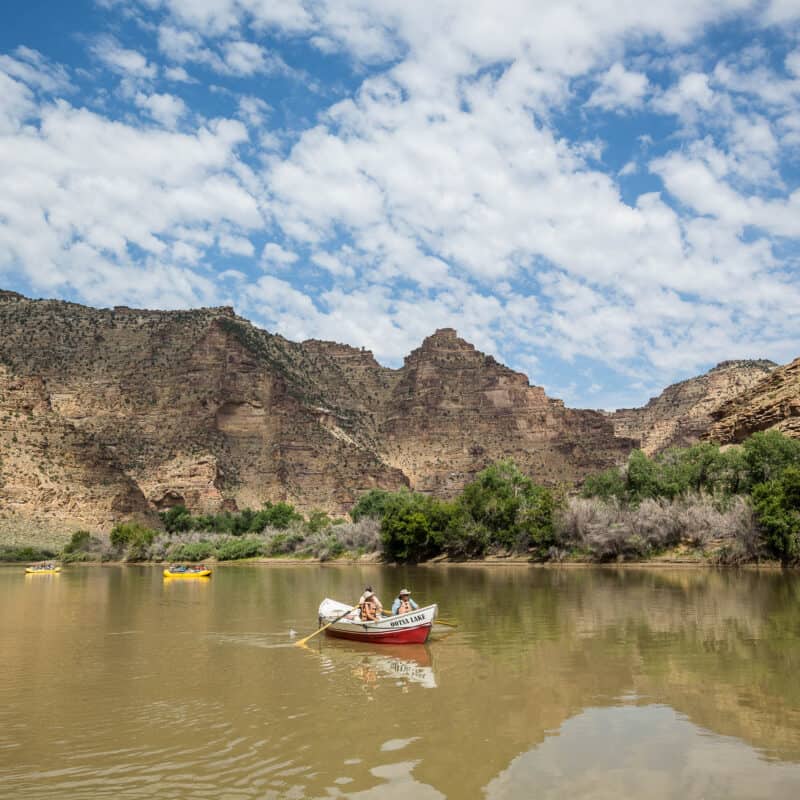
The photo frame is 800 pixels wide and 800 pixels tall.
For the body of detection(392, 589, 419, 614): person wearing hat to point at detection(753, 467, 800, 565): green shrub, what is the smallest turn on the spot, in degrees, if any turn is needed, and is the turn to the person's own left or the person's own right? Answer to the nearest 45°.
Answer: approximately 90° to the person's own left

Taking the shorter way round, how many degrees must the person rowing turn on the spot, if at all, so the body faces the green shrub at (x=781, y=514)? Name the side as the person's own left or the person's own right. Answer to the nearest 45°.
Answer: approximately 90° to the person's own left

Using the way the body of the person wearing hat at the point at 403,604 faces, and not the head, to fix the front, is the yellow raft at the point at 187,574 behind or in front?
behind

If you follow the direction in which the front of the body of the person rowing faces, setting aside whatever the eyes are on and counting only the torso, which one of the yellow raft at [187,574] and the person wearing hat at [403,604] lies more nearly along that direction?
the person wearing hat

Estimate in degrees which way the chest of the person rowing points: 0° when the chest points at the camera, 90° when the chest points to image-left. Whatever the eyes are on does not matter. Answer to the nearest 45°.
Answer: approximately 315°
